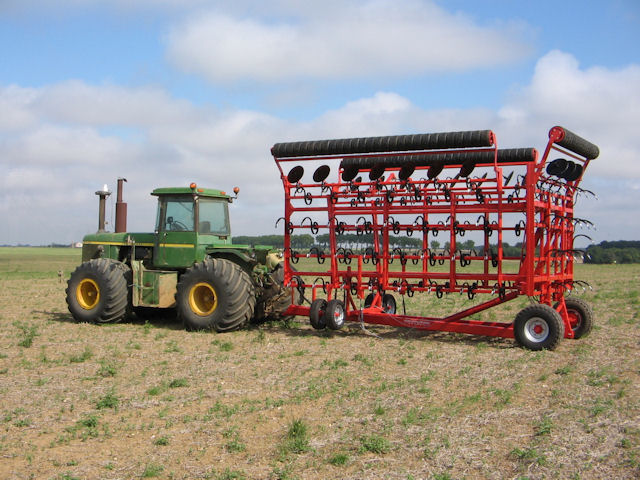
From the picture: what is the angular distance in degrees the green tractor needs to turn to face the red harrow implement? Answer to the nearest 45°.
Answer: approximately 180°

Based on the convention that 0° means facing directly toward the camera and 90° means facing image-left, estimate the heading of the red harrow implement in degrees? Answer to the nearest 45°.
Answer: approximately 135°

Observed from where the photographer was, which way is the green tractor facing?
facing away from the viewer and to the left of the viewer

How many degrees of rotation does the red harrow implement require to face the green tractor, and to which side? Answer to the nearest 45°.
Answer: approximately 45° to its left
